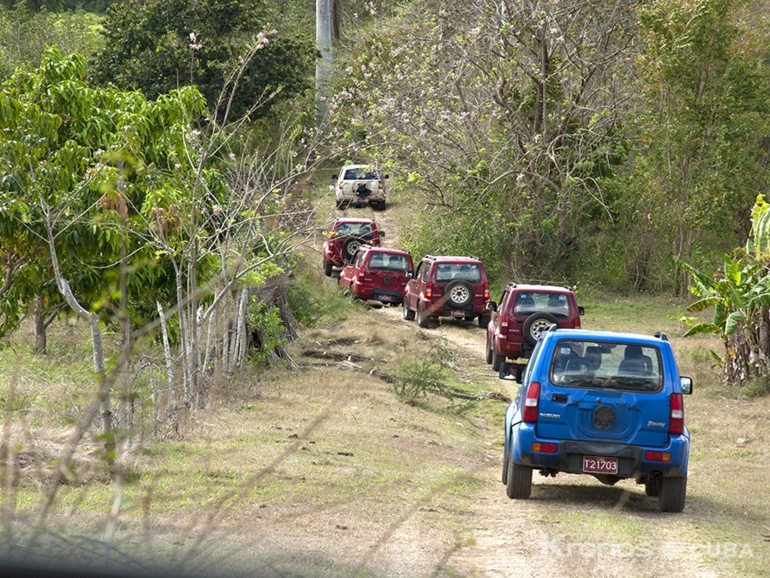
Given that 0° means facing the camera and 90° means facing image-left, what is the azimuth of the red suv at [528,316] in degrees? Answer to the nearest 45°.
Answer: approximately 180°

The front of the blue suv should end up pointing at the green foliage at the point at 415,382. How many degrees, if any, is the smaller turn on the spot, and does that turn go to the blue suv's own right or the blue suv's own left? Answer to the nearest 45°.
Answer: approximately 45° to the blue suv's own left

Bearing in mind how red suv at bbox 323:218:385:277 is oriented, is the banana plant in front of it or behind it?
behind

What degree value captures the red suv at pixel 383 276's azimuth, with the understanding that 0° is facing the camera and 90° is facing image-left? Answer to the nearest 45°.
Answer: approximately 135°

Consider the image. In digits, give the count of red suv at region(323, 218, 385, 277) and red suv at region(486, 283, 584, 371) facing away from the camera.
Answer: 2

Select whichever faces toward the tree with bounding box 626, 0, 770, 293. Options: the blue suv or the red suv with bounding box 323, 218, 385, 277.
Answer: the blue suv

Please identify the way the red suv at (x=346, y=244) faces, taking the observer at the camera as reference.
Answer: facing away from the viewer

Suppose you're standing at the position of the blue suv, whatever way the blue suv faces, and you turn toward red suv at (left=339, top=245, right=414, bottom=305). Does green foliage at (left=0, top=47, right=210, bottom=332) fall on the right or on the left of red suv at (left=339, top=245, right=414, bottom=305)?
left

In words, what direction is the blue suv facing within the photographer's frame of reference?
facing away from the viewer

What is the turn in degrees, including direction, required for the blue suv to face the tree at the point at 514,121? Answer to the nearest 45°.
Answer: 0° — it already faces it

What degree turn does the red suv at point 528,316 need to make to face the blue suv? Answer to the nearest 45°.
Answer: approximately 180°

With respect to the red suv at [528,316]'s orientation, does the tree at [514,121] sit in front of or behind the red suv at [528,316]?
in front

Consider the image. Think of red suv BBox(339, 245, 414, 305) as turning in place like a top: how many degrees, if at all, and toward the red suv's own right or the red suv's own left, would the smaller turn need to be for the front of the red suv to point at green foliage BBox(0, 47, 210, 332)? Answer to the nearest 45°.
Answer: approximately 135° to the red suv's own left
